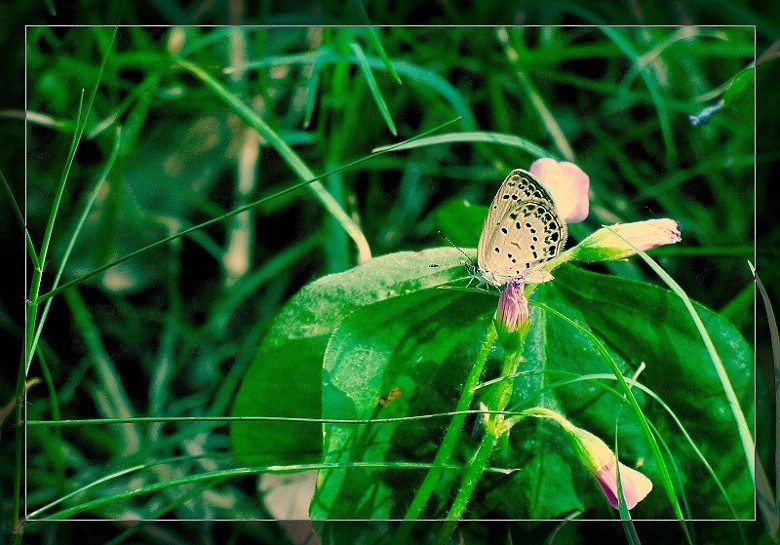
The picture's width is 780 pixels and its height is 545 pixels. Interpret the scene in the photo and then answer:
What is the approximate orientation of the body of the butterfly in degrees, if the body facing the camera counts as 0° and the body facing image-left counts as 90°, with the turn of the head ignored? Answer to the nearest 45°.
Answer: approximately 90°
